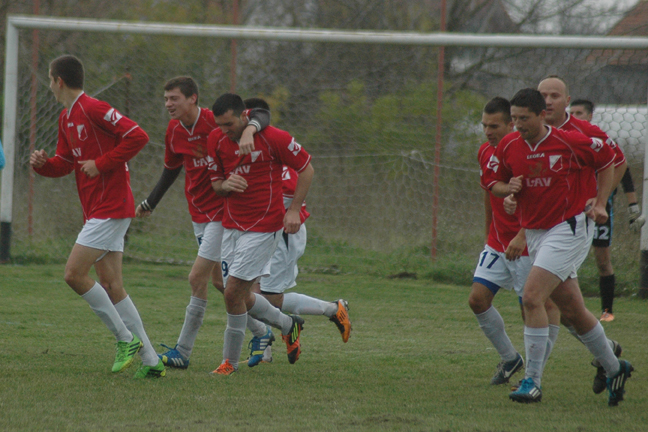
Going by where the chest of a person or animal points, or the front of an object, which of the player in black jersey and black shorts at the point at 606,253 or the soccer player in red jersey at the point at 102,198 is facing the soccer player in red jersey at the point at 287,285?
the player in black jersey and black shorts at the point at 606,253

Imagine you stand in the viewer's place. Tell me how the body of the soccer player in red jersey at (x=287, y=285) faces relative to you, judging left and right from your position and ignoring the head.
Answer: facing to the left of the viewer

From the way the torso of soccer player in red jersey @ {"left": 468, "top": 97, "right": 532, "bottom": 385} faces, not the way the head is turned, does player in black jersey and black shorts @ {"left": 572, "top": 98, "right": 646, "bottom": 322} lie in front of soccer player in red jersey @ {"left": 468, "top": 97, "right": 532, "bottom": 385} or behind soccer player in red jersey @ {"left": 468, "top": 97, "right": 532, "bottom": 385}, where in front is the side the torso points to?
behind

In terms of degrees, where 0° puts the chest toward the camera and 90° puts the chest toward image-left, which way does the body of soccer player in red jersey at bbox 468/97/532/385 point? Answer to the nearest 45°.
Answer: approximately 45°

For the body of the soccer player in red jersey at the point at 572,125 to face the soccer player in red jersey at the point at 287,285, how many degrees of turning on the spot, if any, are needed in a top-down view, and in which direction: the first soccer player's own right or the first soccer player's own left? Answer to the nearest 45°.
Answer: approximately 45° to the first soccer player's own right
